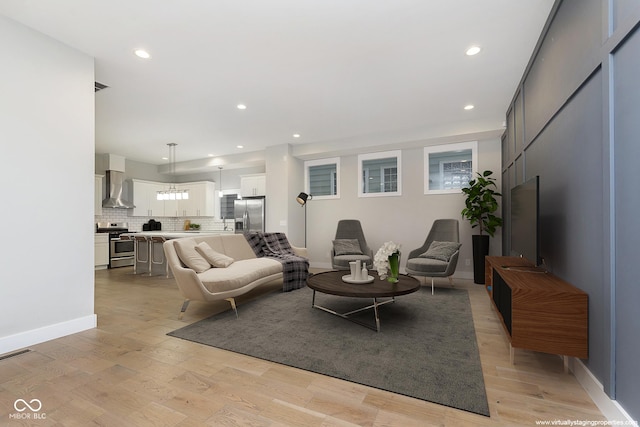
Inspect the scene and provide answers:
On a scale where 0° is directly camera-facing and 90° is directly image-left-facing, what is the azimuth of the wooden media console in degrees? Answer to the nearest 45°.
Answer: approximately 90°

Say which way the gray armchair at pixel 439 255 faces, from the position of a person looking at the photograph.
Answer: facing the viewer and to the left of the viewer

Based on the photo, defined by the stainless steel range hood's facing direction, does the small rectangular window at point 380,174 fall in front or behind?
in front

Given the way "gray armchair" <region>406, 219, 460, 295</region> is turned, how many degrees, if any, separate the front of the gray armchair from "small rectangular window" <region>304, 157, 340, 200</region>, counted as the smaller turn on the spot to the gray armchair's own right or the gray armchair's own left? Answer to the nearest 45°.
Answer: approximately 90° to the gray armchair's own right

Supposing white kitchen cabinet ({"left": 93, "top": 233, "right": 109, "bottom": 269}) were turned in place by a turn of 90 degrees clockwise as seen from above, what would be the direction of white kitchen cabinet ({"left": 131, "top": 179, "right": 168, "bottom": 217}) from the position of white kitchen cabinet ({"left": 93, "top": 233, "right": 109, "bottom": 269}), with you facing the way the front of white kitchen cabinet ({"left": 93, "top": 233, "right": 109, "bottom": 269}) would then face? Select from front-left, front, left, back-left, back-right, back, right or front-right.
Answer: back

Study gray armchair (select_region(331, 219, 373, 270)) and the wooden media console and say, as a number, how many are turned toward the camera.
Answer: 1

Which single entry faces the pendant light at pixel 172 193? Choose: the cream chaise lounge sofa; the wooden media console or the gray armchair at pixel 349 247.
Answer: the wooden media console

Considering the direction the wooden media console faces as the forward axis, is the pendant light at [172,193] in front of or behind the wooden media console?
in front

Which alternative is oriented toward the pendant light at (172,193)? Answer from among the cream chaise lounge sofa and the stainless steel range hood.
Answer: the stainless steel range hood

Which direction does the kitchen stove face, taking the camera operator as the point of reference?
facing the viewer and to the right of the viewer

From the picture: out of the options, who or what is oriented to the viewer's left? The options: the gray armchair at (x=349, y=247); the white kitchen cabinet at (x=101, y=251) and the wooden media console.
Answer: the wooden media console

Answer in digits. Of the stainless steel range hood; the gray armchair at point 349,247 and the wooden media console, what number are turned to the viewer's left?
1

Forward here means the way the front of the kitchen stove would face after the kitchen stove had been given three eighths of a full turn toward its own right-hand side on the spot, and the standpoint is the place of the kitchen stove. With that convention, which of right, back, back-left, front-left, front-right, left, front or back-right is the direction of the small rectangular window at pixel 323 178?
back-left

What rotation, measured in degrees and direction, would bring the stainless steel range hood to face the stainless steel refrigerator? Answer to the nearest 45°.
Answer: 0° — it already faces it

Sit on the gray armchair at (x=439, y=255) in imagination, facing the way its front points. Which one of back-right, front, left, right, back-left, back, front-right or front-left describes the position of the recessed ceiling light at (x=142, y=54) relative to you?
front
